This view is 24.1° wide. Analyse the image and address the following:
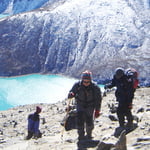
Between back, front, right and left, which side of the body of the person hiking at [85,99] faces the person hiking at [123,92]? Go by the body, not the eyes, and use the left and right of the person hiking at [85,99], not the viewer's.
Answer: left

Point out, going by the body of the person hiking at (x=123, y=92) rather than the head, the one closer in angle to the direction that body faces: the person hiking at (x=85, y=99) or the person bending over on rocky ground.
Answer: the person hiking

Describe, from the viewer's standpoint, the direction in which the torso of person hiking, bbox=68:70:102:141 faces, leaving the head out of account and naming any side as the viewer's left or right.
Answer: facing the viewer

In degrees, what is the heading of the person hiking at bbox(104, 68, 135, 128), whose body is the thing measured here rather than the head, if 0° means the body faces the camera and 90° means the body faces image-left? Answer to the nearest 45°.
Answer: approximately 45°

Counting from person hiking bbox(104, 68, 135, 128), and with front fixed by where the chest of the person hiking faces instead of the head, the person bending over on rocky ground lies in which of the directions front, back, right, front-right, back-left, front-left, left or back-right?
right

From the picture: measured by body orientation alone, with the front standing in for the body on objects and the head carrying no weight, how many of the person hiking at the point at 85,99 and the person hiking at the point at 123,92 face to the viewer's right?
0

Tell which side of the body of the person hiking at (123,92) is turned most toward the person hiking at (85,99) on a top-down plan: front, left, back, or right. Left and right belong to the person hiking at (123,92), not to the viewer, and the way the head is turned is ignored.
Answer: front

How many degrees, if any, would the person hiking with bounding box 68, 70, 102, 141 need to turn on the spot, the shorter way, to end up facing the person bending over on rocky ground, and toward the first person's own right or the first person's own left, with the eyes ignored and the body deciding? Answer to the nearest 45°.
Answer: approximately 135° to the first person's own right
